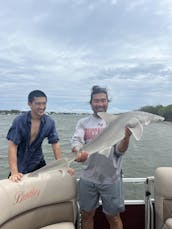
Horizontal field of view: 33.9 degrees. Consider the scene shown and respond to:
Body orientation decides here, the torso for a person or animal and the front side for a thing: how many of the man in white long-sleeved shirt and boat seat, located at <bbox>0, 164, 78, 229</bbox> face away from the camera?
0

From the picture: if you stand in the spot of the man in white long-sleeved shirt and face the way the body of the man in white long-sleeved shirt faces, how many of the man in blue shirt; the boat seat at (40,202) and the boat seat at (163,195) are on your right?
2

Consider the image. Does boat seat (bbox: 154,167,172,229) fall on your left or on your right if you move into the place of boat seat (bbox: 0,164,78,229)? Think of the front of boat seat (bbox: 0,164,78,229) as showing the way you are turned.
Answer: on your left

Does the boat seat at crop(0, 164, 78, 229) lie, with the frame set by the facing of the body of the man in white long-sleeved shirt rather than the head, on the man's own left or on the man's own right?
on the man's own right

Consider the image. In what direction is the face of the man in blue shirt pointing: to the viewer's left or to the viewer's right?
to the viewer's right

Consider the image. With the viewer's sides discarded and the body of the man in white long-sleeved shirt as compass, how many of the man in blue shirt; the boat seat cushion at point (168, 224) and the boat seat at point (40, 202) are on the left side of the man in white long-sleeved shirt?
1

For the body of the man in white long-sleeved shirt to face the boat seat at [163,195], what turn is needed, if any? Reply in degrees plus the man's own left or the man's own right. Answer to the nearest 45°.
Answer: approximately 90° to the man's own left

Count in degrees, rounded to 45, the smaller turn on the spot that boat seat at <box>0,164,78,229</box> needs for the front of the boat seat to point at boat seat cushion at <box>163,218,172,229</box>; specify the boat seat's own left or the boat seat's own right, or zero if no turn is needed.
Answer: approximately 45° to the boat seat's own left

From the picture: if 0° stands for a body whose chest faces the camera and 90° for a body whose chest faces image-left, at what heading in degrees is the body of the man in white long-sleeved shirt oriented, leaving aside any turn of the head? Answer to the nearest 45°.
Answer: approximately 0°

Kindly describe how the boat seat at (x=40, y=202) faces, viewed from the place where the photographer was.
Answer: facing the viewer and to the right of the viewer
